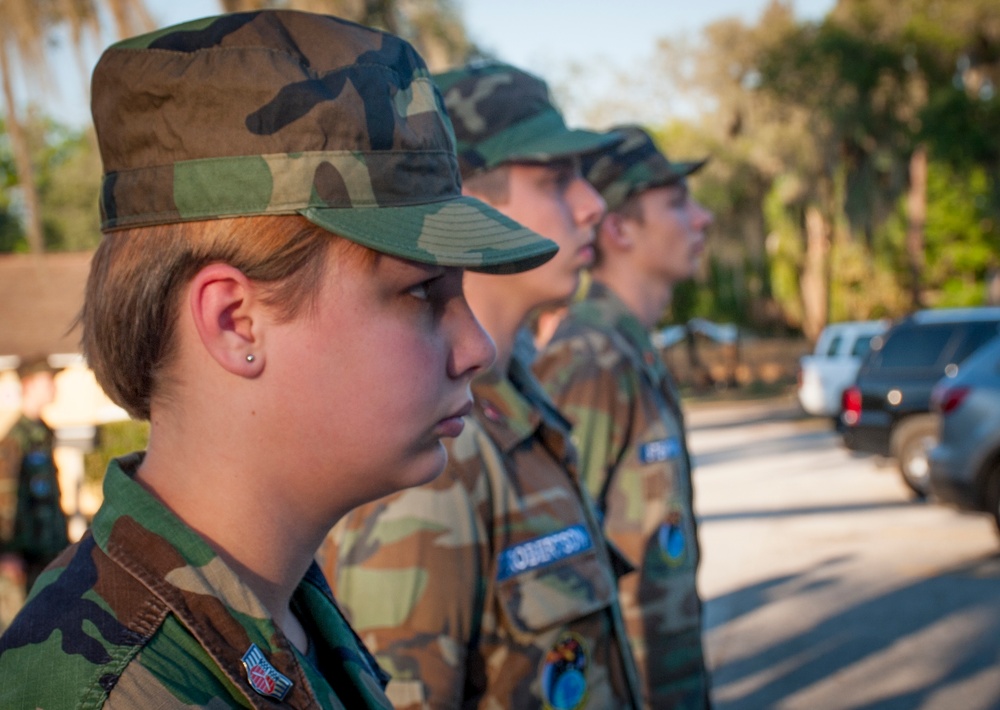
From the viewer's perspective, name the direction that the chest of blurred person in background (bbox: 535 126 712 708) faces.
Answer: to the viewer's right

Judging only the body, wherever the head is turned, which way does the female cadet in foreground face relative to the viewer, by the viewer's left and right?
facing to the right of the viewer

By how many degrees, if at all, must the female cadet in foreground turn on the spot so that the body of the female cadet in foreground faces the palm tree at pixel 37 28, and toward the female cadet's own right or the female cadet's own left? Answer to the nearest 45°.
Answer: approximately 90° to the female cadet's own left

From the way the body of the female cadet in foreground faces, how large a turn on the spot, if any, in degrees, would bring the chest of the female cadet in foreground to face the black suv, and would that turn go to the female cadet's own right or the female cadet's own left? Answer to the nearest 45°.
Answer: approximately 45° to the female cadet's own left

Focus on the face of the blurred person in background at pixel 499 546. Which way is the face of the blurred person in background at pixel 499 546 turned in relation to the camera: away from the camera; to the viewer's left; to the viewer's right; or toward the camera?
to the viewer's right

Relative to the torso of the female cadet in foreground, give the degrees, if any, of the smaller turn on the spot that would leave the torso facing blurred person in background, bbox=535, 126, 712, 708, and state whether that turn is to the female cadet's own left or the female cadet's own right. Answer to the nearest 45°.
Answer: approximately 45° to the female cadet's own left

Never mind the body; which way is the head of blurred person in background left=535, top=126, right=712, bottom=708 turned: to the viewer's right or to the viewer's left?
to the viewer's right

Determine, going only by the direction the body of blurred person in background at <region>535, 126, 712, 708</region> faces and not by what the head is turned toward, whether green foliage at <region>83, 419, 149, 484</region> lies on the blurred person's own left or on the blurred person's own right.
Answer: on the blurred person's own left
